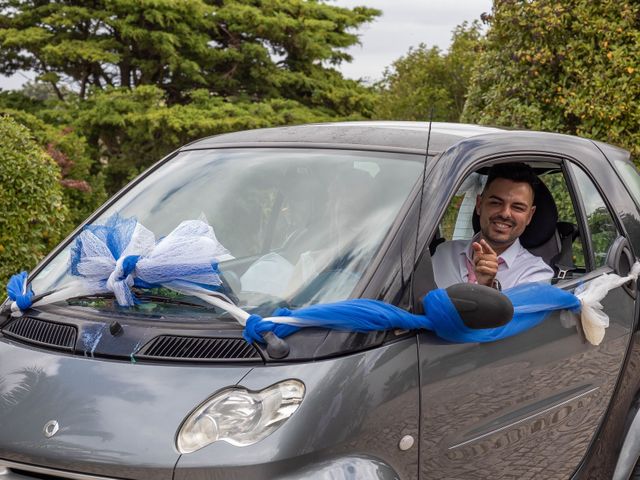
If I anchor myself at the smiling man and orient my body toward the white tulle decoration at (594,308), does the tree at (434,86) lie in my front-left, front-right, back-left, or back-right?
back-left

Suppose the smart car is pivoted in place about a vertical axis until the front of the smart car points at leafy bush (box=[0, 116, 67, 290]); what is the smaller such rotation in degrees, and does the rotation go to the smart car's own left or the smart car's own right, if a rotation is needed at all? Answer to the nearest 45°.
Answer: approximately 90° to the smart car's own right

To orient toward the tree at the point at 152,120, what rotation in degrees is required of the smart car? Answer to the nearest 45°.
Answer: approximately 135° to its right

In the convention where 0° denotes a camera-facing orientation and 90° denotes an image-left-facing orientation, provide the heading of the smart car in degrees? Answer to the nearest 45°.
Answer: approximately 45°

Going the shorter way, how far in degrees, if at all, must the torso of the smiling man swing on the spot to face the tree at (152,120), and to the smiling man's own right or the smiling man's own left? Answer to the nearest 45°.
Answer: approximately 135° to the smiling man's own right

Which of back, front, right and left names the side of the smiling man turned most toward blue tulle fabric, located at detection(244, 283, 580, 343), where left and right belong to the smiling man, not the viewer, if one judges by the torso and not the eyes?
front

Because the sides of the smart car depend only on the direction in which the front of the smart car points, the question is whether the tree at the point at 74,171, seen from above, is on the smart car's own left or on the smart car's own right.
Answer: on the smart car's own right

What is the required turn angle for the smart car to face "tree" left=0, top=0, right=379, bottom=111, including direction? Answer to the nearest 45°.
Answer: approximately 135° to its right

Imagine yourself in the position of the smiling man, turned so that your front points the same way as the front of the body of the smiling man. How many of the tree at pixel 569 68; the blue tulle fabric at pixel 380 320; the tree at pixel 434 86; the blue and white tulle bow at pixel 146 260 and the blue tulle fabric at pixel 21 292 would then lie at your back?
2
